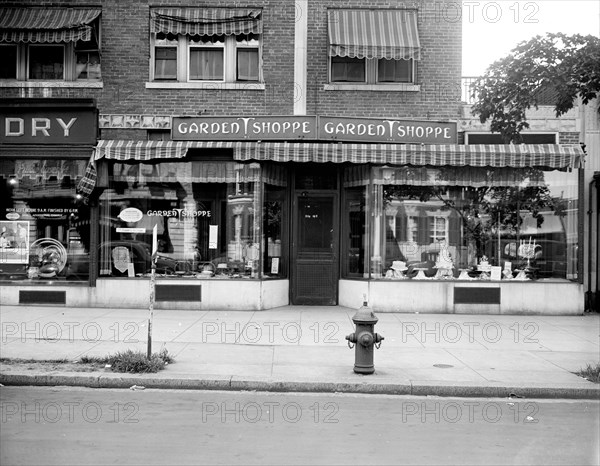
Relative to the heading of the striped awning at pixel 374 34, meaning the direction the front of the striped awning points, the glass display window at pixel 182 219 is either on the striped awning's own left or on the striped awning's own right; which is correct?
on the striped awning's own right

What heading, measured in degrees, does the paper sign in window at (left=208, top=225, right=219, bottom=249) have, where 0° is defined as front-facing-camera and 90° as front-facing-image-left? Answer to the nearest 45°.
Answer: approximately 0°

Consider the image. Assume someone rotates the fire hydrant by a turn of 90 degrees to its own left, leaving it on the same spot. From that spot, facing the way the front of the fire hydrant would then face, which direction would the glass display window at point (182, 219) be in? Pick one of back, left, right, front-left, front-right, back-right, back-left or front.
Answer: back-left

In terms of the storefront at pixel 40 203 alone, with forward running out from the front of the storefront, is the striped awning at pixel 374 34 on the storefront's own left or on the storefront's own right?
on the storefront's own left

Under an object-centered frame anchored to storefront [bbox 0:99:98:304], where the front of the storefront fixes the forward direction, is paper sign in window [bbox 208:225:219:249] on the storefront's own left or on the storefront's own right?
on the storefront's own left

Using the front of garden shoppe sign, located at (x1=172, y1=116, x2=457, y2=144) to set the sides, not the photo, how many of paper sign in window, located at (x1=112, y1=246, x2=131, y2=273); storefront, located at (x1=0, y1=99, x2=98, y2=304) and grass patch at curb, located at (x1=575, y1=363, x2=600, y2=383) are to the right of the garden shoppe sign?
2

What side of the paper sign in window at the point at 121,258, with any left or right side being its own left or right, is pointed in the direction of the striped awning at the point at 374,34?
left

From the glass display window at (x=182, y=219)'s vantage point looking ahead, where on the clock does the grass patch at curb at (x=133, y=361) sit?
The grass patch at curb is roughly at 12 o'clock from the glass display window.
